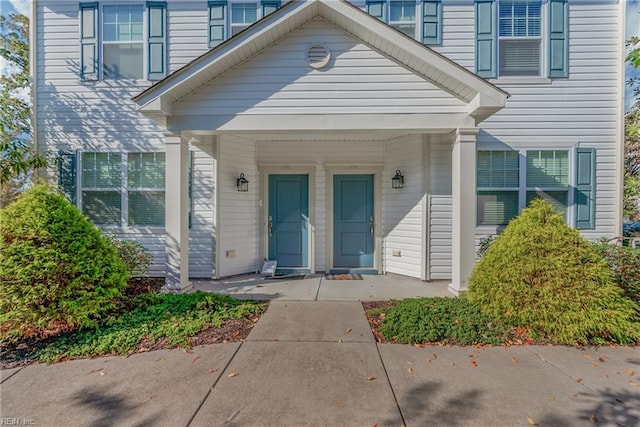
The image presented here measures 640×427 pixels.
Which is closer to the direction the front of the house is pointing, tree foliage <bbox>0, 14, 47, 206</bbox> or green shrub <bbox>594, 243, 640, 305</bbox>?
the green shrub

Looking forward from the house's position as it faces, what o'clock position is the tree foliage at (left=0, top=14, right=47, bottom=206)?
The tree foliage is roughly at 3 o'clock from the house.

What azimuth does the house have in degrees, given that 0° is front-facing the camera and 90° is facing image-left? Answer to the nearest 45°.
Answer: approximately 0°

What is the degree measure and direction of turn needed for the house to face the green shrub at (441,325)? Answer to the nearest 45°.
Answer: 0° — it already faces it

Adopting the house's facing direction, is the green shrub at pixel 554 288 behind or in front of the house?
in front
